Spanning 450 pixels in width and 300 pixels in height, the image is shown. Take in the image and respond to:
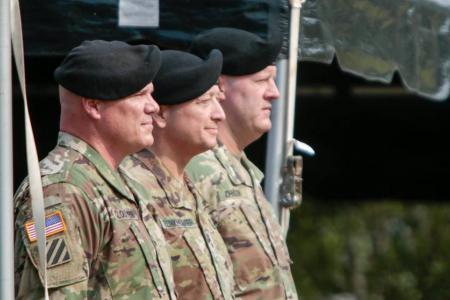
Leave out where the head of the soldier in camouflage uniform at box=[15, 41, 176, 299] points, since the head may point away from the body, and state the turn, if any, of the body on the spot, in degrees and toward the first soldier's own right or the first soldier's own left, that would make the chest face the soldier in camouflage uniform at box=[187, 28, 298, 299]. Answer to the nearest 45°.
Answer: approximately 45° to the first soldier's own left

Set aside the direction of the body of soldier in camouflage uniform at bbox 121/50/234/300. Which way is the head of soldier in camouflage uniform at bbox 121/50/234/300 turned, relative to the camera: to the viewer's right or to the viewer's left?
to the viewer's right

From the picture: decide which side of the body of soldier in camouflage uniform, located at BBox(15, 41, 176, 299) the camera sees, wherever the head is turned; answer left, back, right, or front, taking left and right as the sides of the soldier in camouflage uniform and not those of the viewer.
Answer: right

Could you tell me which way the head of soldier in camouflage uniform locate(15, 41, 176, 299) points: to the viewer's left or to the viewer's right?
to the viewer's right

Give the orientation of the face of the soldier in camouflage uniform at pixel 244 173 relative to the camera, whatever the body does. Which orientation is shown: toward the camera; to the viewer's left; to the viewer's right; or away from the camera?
to the viewer's right

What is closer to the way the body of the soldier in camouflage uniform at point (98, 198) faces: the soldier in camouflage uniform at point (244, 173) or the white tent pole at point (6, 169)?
the soldier in camouflage uniform

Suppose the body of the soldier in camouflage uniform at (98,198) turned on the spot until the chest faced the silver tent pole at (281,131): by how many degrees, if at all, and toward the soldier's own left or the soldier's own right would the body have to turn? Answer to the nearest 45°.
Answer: approximately 45° to the soldier's own left

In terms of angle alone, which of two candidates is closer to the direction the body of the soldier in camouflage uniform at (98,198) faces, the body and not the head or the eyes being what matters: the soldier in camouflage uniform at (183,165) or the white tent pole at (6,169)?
the soldier in camouflage uniform
